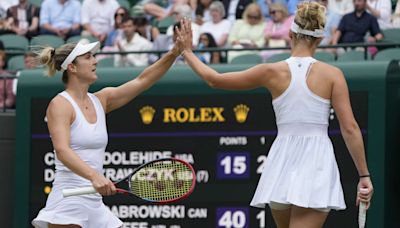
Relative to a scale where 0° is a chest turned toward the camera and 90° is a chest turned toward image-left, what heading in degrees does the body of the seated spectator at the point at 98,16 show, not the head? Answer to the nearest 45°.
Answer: approximately 0°

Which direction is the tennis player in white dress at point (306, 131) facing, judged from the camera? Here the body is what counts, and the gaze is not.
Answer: away from the camera

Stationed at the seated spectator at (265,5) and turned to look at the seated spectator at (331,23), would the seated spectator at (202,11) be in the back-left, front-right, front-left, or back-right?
back-right

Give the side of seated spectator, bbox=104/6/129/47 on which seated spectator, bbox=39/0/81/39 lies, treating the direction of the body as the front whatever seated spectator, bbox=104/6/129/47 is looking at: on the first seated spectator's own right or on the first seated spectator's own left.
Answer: on the first seated spectator's own right

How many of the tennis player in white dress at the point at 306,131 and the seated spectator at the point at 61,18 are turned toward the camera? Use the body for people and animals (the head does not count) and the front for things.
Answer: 1

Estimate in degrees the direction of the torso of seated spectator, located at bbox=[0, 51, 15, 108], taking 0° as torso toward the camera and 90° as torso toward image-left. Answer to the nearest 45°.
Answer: approximately 0°

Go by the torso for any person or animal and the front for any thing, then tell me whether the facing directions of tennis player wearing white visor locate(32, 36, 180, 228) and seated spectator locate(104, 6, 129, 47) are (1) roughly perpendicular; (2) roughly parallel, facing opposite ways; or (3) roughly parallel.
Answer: roughly perpendicular

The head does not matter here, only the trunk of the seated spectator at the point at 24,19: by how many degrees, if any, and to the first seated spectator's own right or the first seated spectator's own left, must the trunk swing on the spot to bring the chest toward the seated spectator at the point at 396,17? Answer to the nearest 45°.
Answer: approximately 45° to the first seated spectator's own left

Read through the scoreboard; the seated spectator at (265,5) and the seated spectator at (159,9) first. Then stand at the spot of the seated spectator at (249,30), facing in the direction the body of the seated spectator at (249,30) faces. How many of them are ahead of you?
1

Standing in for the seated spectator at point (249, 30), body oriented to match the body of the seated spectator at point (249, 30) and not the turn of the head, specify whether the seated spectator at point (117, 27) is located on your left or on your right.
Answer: on your right

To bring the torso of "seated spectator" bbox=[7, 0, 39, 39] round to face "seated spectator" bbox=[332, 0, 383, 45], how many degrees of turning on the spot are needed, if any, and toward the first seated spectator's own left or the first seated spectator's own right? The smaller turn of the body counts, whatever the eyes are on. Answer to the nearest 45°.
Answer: approximately 45° to the first seated spectator's own left

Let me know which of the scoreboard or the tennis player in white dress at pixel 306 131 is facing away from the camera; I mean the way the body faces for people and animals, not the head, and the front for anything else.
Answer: the tennis player in white dress

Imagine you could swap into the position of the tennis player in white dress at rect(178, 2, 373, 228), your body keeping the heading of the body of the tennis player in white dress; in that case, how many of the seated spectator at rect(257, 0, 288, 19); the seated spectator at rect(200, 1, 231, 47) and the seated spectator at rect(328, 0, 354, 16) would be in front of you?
3

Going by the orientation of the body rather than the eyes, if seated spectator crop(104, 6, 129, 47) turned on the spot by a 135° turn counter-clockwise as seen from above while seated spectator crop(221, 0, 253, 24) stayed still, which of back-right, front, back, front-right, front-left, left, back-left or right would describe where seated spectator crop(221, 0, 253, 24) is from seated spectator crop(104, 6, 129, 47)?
front
